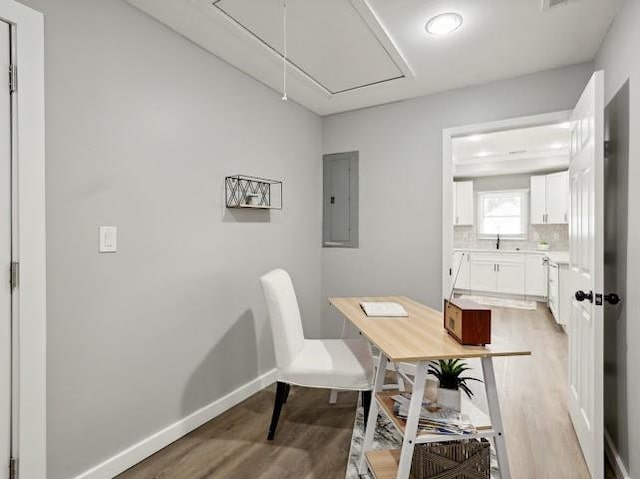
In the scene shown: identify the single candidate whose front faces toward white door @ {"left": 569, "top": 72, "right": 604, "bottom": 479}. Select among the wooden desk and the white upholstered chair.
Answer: the white upholstered chair

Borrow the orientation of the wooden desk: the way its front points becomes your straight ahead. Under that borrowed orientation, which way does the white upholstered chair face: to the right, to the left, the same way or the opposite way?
the opposite way

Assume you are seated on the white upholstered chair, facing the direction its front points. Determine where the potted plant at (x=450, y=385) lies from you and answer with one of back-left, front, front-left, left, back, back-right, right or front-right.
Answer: front-right

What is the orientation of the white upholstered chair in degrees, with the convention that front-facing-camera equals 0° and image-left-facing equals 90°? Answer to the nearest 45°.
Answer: approximately 270°

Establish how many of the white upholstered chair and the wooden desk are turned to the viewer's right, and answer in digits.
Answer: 1

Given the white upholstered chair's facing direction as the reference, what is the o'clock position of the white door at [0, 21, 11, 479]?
The white door is roughly at 5 o'clock from the white upholstered chair.

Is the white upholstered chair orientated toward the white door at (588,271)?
yes

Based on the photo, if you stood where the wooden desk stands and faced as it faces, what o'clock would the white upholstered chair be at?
The white upholstered chair is roughly at 1 o'clock from the wooden desk.

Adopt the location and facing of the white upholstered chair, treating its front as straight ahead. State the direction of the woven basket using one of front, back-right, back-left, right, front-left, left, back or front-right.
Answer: front-right

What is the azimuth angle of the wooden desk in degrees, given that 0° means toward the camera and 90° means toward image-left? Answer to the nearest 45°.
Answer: approximately 90°
